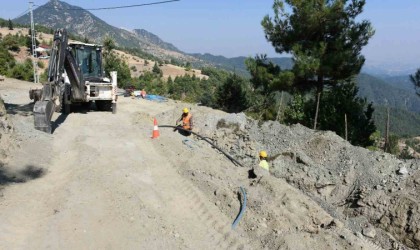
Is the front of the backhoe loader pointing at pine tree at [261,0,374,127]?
no

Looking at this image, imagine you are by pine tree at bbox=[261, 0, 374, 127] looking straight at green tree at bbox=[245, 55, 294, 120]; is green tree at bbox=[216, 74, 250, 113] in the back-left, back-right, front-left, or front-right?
front-right

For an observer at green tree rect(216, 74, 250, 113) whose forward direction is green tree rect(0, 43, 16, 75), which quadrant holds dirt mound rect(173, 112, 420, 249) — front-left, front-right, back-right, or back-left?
back-left

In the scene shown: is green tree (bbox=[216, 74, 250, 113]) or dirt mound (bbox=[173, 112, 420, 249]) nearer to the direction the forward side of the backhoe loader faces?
the green tree

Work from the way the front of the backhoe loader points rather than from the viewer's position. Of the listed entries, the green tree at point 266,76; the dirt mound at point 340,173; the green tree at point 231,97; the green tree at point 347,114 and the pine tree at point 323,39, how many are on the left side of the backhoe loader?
0

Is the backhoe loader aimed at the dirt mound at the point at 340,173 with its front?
no
